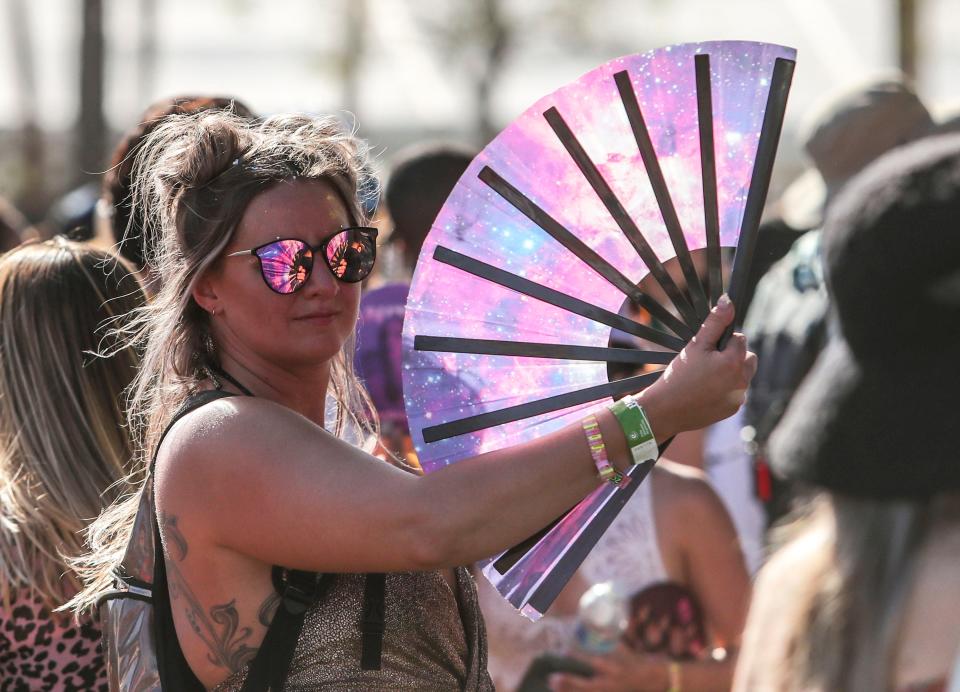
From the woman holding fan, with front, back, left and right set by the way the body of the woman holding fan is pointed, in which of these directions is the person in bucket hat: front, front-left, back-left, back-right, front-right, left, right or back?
front

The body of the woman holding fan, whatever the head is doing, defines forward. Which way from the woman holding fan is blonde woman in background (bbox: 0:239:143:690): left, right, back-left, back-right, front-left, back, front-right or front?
back

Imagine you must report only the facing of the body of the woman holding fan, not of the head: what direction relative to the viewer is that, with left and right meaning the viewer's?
facing the viewer and to the right of the viewer

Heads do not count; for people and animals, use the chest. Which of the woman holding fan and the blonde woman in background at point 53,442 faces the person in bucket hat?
the woman holding fan

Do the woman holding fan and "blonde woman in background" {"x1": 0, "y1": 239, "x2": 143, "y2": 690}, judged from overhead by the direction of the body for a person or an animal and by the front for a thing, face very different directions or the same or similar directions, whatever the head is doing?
very different directions

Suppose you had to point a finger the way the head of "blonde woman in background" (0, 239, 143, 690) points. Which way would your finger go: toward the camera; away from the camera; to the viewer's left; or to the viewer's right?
away from the camera

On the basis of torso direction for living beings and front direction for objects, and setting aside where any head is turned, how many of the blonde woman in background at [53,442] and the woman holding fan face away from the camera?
1

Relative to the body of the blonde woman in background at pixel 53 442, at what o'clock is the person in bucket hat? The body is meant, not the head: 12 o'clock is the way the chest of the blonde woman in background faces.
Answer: The person in bucket hat is roughly at 5 o'clock from the blonde woman in background.

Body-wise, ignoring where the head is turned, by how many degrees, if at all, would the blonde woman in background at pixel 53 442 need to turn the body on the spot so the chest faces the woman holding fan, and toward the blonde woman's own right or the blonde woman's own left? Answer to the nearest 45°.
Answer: approximately 135° to the blonde woman's own right

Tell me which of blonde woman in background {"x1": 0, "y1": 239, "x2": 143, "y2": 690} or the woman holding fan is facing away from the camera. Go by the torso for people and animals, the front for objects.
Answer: the blonde woman in background

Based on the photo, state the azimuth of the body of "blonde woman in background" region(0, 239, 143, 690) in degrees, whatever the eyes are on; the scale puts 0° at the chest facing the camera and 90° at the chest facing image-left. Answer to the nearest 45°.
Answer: approximately 180°
